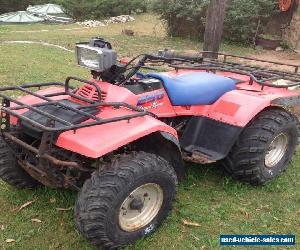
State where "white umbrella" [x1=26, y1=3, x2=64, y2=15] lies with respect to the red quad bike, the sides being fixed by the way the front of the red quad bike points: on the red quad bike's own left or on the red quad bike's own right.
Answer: on the red quad bike's own right

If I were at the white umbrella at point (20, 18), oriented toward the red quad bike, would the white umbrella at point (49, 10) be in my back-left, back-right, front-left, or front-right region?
back-left

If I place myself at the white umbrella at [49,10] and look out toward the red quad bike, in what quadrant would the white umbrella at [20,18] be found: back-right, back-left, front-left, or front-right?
front-right

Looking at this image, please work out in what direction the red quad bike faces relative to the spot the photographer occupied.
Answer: facing the viewer and to the left of the viewer
